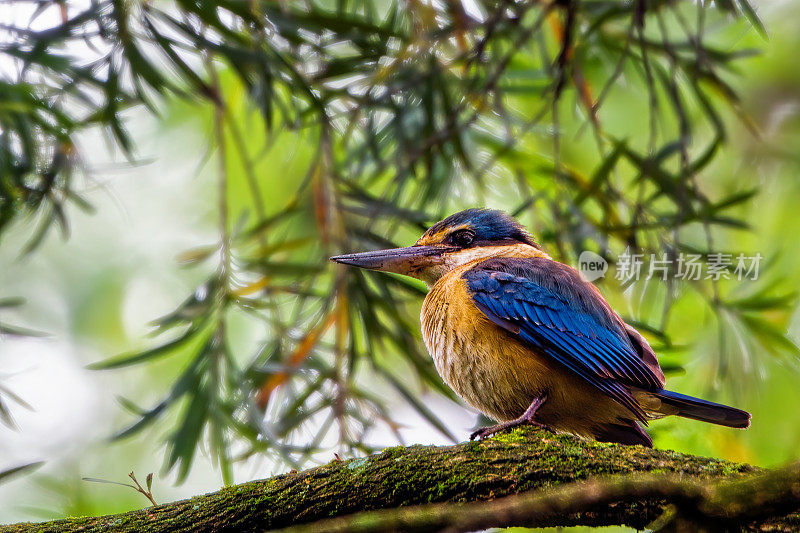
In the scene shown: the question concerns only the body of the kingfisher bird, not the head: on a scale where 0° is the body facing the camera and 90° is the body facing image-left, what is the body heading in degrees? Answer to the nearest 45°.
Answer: approximately 90°
